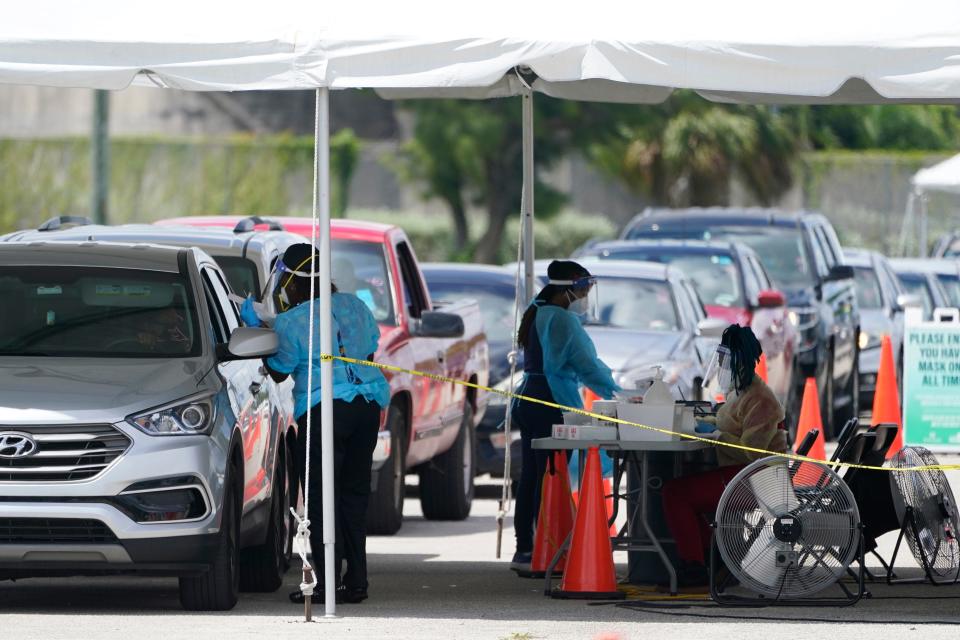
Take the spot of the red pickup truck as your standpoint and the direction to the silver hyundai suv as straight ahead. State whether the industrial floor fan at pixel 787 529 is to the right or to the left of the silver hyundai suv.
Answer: left

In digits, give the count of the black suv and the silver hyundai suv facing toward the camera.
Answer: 2

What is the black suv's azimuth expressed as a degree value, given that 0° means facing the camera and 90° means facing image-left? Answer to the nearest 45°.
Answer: approximately 0°
